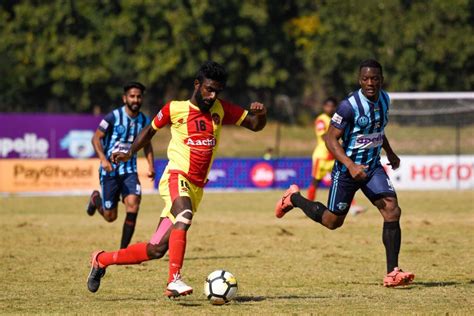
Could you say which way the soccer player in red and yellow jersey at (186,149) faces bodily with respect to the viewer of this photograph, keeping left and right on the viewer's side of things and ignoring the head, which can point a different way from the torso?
facing the viewer and to the right of the viewer

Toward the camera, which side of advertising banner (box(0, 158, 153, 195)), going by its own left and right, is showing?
front

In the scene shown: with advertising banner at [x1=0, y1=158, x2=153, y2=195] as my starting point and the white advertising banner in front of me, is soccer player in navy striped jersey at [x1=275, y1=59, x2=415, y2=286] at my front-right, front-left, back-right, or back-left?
front-right

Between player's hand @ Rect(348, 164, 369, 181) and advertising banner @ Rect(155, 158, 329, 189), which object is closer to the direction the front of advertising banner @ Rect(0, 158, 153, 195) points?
the player's hand

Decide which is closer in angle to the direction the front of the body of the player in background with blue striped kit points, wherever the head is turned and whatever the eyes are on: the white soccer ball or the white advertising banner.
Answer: the white soccer ball

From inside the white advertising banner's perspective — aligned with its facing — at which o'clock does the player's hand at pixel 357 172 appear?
The player's hand is roughly at 12 o'clock from the white advertising banner.

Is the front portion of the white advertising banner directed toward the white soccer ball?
yes

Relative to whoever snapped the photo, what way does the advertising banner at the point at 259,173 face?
facing the viewer

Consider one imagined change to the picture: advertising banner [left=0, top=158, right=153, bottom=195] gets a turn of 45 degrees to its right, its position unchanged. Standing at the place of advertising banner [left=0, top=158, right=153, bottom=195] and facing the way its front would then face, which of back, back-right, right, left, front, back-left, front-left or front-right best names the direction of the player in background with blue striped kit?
front-left

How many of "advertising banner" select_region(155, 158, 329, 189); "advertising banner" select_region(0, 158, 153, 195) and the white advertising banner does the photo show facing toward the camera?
3

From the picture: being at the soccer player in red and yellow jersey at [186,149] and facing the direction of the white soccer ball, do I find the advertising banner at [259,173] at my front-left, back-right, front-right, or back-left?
back-left

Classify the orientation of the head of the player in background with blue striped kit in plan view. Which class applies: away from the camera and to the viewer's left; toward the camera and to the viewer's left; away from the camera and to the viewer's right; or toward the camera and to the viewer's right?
toward the camera and to the viewer's right

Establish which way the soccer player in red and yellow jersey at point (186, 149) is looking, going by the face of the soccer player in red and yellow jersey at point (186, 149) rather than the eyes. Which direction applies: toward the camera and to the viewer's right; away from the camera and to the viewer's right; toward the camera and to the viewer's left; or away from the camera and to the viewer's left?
toward the camera and to the viewer's right

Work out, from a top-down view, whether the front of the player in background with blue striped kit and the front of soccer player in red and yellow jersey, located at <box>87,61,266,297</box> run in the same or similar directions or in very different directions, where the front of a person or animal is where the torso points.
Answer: same or similar directions

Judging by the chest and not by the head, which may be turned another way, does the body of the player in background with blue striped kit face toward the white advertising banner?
no

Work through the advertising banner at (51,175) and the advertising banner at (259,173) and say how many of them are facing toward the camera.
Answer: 2
